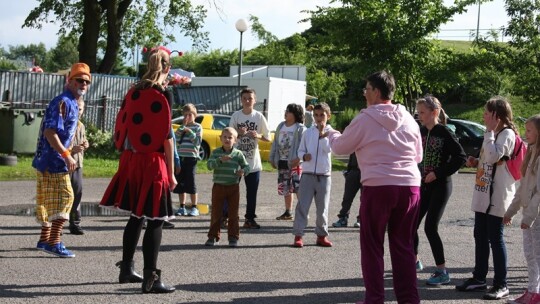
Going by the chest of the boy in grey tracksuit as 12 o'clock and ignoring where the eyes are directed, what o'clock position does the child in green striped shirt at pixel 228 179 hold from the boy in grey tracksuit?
The child in green striped shirt is roughly at 3 o'clock from the boy in grey tracksuit.

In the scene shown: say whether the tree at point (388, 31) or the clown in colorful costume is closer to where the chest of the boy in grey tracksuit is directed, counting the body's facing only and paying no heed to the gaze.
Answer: the clown in colorful costume

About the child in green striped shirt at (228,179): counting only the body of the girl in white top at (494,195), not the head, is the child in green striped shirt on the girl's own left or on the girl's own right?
on the girl's own right

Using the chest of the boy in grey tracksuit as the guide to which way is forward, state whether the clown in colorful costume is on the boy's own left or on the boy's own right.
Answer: on the boy's own right

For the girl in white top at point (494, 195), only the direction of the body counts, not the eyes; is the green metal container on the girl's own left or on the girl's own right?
on the girl's own right

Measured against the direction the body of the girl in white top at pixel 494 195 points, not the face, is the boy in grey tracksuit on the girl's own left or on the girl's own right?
on the girl's own right

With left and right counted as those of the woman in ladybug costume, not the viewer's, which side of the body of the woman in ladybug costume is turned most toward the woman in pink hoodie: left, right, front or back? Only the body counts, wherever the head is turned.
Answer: right
